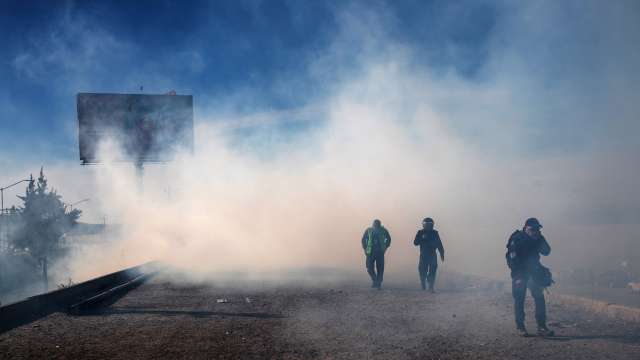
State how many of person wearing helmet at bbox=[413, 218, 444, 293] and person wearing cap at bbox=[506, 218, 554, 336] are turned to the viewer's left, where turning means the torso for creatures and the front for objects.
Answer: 0

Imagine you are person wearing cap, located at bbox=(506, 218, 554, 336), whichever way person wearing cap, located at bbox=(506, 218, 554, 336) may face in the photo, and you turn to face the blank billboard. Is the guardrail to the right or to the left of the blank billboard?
left

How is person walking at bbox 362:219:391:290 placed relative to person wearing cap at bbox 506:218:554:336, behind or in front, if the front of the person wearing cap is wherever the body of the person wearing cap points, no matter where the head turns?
behind

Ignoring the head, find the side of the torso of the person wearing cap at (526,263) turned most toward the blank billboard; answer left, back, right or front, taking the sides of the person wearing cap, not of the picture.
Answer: back

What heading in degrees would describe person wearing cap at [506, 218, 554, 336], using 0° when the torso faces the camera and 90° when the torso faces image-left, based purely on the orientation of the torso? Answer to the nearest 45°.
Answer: approximately 315°

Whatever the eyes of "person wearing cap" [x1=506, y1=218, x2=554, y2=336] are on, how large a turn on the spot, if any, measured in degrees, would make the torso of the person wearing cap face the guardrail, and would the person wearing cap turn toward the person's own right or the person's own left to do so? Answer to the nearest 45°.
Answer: approximately 135° to the person's own right

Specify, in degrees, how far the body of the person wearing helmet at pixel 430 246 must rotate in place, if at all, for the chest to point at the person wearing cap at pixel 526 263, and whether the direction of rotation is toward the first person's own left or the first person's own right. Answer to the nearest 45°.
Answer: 0° — they already face them

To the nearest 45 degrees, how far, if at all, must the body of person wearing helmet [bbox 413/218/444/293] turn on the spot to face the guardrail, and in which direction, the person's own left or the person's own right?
approximately 45° to the person's own right

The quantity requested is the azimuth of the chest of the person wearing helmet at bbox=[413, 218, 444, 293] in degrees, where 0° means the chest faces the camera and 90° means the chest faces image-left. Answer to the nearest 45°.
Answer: approximately 0°
